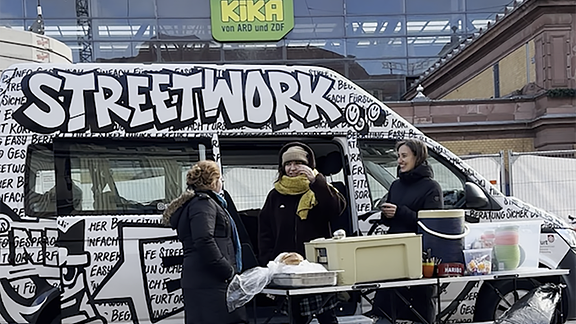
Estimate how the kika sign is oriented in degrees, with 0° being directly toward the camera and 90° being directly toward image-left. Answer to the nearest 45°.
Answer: approximately 0°

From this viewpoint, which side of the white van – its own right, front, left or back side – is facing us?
right

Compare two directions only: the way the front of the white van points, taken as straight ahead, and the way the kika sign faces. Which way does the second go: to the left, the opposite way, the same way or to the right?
to the right

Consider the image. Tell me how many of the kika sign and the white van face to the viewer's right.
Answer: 1

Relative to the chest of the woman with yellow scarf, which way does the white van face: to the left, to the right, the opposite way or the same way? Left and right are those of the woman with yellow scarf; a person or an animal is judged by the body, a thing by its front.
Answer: to the left

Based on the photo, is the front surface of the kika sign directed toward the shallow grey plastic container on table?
yes

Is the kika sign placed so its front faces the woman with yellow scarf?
yes

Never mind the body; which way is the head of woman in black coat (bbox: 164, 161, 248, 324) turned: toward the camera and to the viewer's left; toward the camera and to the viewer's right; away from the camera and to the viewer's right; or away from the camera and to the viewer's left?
away from the camera and to the viewer's right

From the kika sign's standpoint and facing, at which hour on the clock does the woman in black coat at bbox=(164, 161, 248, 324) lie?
The woman in black coat is roughly at 12 o'clock from the kika sign.

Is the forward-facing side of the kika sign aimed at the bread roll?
yes

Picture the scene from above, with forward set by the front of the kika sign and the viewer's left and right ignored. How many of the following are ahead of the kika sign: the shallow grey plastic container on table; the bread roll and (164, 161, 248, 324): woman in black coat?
3
